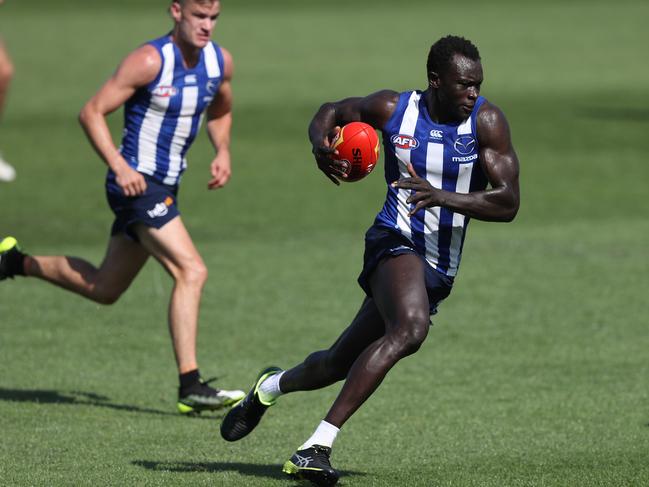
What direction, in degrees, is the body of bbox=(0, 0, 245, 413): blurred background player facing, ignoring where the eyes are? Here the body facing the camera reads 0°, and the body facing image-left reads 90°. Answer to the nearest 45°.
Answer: approximately 315°
